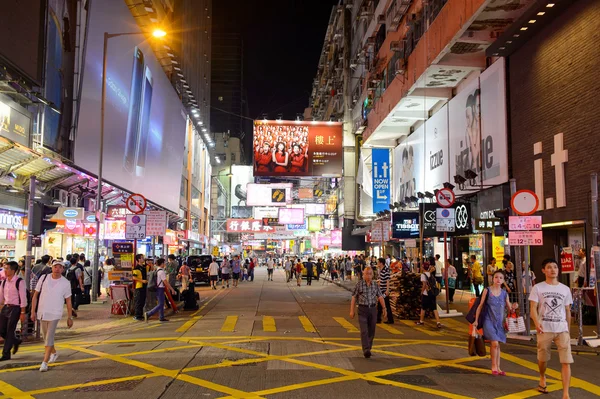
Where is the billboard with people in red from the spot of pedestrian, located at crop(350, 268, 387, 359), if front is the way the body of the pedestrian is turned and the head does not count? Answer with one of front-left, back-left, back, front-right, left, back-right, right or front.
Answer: back

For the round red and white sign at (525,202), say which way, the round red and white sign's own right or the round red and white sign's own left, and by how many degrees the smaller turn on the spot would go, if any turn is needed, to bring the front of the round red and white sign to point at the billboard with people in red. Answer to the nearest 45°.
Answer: approximately 135° to the round red and white sign's own right

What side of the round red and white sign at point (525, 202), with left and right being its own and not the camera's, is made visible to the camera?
front

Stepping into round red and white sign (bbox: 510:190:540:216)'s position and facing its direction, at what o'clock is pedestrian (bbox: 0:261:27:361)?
The pedestrian is roughly at 2 o'clock from the round red and white sign.

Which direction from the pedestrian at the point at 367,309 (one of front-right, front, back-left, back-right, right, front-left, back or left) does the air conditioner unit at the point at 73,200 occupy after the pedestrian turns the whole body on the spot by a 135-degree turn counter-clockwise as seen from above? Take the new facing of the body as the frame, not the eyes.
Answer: left

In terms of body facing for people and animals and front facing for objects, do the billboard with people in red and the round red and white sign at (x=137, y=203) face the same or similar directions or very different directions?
same or similar directions

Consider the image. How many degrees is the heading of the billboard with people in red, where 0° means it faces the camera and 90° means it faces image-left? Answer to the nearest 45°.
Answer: approximately 0°

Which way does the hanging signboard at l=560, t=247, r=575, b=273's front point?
toward the camera

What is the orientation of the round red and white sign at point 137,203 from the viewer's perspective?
toward the camera

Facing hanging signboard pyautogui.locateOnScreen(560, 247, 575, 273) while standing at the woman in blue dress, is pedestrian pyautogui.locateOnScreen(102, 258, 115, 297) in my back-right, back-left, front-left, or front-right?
front-left

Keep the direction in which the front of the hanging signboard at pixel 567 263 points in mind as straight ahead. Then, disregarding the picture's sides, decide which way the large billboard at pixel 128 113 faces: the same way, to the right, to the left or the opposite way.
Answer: to the left

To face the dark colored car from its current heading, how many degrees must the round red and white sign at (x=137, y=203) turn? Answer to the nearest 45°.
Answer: approximately 180°

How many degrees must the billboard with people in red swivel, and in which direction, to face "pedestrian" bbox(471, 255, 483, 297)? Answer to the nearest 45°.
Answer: approximately 45° to its left

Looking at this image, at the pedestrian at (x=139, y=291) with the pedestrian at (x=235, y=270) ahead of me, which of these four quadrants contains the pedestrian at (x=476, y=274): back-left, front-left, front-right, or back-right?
front-right
